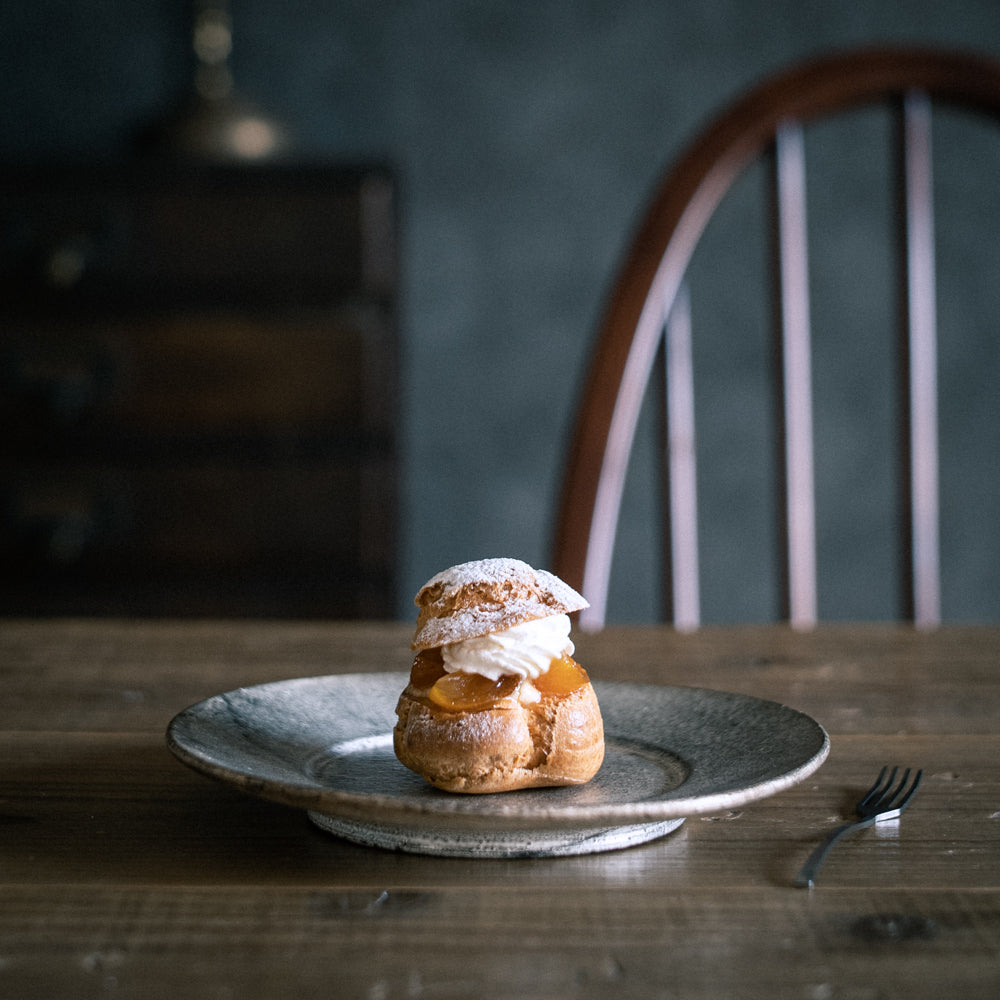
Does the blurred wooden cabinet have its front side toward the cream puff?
yes

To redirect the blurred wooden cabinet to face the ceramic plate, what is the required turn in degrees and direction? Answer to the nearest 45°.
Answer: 0° — it already faces it

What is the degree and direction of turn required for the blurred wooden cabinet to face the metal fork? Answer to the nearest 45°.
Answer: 0° — it already faces it

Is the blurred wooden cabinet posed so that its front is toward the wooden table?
yes

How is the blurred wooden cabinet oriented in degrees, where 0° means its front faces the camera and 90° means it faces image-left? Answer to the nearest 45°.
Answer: approximately 0°
